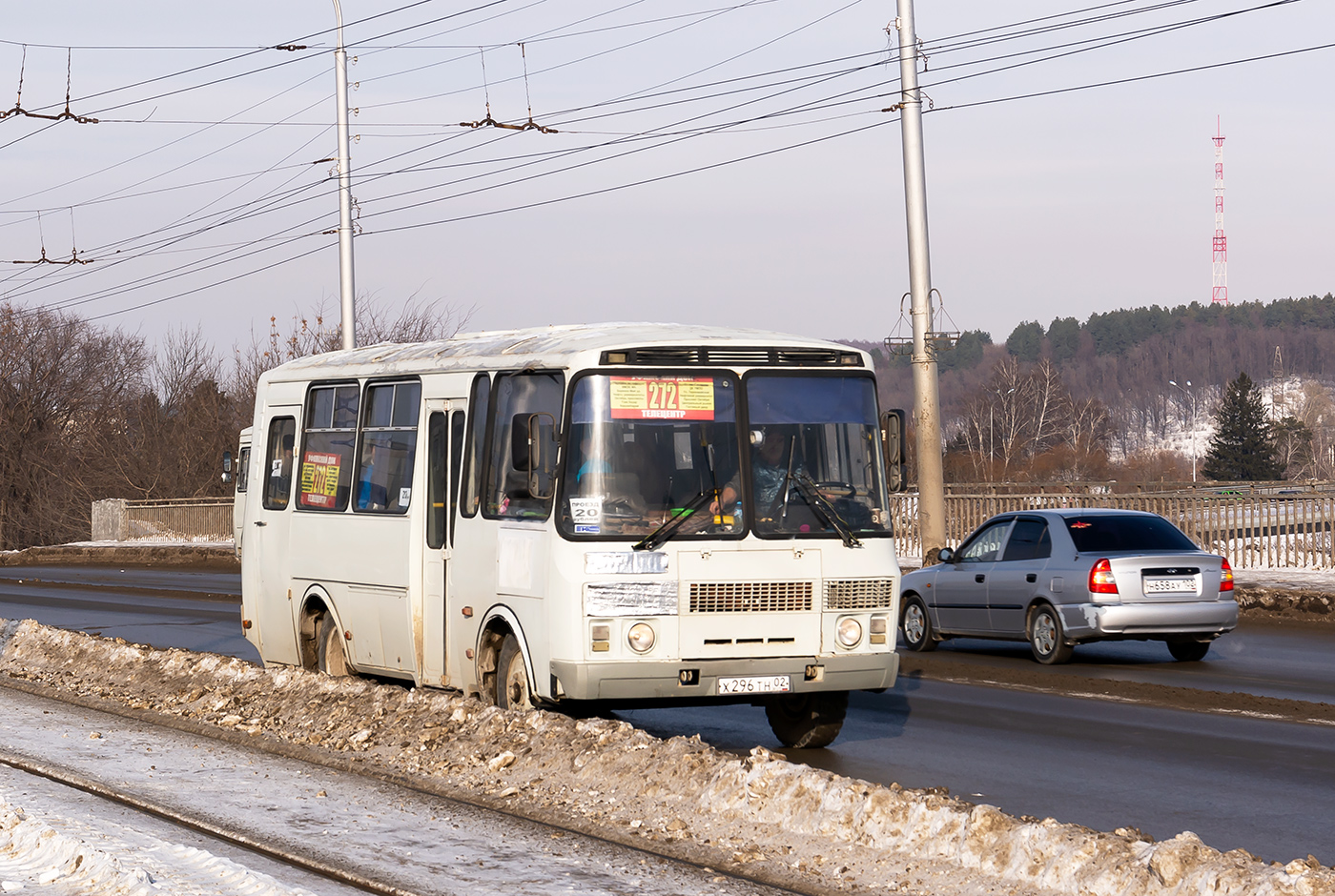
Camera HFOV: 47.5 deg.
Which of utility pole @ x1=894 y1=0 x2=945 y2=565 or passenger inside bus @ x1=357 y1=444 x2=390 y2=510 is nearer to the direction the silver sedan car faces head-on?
the utility pole

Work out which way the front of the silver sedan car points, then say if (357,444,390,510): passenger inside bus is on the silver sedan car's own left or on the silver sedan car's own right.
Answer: on the silver sedan car's own left

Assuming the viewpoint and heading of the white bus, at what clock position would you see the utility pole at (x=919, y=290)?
The utility pole is roughly at 8 o'clock from the white bus.

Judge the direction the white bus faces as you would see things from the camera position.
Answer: facing the viewer and to the right of the viewer

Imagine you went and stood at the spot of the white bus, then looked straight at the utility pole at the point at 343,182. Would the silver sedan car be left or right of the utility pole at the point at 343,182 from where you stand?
right

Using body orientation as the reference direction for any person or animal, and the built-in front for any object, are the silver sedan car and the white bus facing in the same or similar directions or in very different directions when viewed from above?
very different directions

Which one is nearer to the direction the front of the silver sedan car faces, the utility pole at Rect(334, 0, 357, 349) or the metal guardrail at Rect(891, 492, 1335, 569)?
the utility pole

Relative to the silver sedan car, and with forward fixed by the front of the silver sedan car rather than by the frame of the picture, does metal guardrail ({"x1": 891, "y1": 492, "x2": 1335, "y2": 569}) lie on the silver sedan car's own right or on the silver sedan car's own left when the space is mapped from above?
on the silver sedan car's own right
